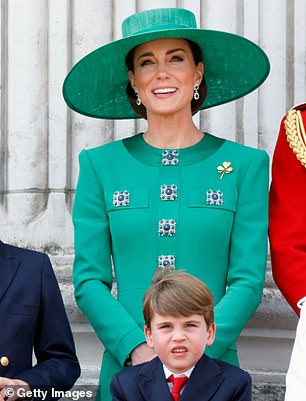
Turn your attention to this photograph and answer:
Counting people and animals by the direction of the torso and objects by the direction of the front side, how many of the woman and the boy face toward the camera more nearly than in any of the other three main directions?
2

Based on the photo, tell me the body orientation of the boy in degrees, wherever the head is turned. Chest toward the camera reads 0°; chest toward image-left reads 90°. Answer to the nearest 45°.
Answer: approximately 0°
